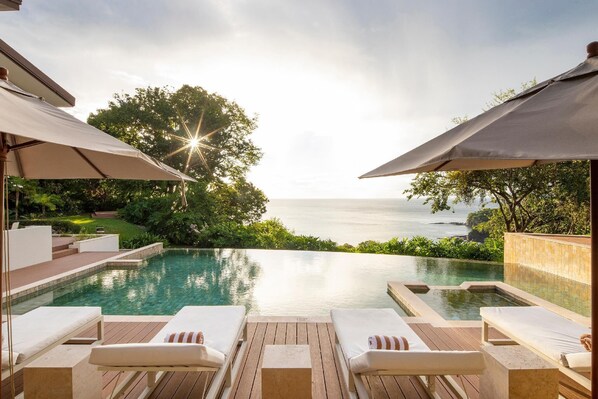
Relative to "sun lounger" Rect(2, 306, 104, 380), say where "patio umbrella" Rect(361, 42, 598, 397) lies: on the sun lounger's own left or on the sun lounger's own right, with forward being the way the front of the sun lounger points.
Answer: on the sun lounger's own right

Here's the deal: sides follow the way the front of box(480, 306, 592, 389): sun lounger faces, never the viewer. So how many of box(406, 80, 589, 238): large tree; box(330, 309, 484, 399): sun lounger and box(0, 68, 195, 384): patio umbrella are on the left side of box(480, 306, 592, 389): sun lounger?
2

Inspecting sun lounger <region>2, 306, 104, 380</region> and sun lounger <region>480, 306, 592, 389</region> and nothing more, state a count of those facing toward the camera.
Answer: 0

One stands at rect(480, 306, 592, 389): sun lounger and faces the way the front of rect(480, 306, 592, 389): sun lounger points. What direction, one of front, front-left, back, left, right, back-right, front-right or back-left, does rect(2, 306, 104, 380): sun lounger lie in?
left

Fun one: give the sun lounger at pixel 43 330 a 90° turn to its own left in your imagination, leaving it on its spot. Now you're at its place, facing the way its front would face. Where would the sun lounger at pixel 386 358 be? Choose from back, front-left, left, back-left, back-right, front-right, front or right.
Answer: back

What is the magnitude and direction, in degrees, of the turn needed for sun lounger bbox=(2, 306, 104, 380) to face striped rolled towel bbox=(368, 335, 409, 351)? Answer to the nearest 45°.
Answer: approximately 90° to its right

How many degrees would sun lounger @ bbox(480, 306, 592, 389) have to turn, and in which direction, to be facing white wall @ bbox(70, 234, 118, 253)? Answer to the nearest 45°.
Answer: approximately 45° to its left

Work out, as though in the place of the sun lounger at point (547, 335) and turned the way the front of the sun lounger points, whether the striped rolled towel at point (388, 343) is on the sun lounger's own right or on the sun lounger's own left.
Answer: on the sun lounger's own left

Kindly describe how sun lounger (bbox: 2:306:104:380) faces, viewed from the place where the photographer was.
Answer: facing away from the viewer and to the right of the viewer

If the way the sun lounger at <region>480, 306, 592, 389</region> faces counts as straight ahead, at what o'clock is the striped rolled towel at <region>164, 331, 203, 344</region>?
The striped rolled towel is roughly at 9 o'clock from the sun lounger.

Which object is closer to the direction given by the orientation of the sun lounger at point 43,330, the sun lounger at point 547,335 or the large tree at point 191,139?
the large tree

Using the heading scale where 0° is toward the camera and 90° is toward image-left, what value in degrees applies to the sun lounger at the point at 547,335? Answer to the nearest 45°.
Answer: approximately 135°

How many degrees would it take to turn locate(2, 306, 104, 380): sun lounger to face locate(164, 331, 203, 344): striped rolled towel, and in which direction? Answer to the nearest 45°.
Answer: approximately 90° to its right
